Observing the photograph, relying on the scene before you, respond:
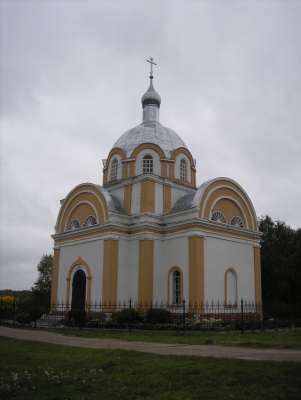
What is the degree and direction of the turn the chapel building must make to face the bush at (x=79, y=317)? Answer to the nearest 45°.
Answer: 0° — it already faces it

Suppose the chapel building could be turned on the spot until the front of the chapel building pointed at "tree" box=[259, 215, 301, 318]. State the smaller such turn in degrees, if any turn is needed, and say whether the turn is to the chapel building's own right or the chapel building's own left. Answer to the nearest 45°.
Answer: approximately 180°

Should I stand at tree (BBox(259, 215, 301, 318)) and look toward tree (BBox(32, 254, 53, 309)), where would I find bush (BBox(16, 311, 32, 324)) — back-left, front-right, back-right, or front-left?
front-left

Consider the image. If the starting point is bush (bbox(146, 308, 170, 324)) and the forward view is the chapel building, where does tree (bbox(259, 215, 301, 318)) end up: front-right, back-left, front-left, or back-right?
front-right

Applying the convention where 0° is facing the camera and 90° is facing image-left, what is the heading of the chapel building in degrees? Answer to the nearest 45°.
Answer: approximately 45°

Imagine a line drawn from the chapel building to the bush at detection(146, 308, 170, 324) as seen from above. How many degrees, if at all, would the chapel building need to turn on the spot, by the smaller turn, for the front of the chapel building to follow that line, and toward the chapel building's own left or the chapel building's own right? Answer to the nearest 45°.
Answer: approximately 45° to the chapel building's own left

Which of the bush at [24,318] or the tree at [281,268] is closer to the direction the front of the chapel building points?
the bush
